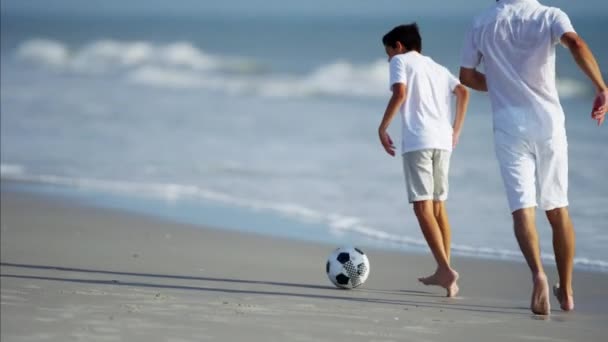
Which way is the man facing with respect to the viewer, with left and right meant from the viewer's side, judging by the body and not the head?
facing away from the viewer

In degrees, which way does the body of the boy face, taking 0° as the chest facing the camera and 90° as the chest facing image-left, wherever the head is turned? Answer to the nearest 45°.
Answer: approximately 135°

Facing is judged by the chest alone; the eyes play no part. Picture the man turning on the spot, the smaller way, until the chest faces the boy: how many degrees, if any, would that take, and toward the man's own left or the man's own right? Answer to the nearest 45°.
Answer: approximately 45° to the man's own left

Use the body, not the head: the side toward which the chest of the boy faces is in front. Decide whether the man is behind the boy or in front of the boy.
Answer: behind

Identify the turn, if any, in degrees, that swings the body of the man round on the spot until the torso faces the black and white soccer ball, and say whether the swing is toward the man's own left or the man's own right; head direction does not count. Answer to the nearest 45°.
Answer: approximately 45° to the man's own left
